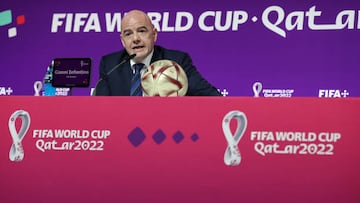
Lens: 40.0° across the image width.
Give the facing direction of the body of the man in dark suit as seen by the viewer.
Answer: toward the camera

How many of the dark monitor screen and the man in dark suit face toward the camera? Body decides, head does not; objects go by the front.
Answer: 2

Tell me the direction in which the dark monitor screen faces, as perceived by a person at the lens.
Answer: facing the viewer

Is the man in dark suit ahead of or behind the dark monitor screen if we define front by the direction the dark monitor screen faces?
behind

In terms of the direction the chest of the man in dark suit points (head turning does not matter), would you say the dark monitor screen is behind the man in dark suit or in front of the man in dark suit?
in front

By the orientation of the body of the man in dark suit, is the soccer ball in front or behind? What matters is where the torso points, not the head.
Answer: in front
